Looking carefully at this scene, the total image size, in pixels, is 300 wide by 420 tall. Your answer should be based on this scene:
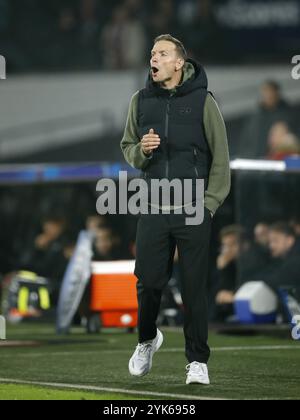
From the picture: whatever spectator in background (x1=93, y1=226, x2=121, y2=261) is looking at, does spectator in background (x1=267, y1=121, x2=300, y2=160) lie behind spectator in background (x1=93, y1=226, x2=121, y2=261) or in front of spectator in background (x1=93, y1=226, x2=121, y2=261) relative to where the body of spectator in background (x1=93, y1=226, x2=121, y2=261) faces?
behind

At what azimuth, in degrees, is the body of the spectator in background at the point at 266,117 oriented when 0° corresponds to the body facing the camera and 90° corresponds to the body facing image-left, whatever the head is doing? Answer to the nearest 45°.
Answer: approximately 0°

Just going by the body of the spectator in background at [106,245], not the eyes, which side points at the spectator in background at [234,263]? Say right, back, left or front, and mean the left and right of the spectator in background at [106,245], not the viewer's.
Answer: left

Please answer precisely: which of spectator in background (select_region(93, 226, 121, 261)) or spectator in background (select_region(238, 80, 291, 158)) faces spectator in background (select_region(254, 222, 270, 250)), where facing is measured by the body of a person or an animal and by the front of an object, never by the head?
spectator in background (select_region(238, 80, 291, 158))

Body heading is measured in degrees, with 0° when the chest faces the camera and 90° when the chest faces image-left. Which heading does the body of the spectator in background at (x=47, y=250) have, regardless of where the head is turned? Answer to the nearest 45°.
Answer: approximately 45°

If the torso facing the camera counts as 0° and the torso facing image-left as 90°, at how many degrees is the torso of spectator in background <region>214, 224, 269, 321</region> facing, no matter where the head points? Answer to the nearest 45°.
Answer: approximately 45°

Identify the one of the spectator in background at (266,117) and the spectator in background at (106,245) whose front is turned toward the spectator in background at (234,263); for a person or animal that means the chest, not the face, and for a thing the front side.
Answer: the spectator in background at (266,117)

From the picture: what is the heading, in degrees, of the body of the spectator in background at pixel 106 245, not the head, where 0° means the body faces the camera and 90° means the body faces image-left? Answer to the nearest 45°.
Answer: approximately 45°

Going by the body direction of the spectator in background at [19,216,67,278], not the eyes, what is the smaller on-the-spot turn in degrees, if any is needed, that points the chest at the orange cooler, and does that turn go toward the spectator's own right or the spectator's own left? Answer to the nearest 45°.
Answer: approximately 45° to the spectator's own left

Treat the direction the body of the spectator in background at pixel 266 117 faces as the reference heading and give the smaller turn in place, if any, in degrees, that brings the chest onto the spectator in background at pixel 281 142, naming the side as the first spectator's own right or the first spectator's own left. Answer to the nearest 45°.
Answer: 0° — they already face them

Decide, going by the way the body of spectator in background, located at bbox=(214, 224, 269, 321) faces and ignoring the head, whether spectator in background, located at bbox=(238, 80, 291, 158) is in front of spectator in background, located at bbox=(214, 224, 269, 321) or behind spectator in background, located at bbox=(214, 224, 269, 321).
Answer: behind

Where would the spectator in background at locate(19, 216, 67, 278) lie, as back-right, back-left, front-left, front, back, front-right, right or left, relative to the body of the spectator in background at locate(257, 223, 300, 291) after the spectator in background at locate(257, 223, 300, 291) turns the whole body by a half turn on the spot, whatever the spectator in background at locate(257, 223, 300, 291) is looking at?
left
